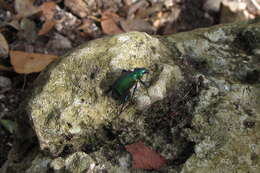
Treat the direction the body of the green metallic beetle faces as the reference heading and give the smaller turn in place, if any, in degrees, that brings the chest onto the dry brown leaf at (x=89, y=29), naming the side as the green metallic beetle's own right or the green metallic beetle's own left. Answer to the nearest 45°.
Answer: approximately 45° to the green metallic beetle's own left

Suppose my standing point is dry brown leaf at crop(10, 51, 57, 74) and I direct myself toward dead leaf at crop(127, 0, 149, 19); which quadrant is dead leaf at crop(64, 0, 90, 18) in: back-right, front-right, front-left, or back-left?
front-left

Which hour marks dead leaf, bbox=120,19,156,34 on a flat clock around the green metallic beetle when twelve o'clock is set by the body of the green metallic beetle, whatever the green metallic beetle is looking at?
The dead leaf is roughly at 11 o'clock from the green metallic beetle.

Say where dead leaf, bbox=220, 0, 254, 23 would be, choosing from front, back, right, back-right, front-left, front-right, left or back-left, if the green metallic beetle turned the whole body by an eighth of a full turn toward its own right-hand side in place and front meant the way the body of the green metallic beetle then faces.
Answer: front-left

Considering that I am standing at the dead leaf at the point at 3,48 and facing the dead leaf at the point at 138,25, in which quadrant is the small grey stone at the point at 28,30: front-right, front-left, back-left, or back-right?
front-left

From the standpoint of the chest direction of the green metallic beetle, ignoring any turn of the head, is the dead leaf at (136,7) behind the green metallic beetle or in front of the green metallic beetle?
in front

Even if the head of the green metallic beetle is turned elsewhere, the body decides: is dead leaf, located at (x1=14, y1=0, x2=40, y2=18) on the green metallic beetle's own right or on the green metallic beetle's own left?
on the green metallic beetle's own left

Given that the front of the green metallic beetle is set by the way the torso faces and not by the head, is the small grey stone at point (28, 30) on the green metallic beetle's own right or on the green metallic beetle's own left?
on the green metallic beetle's own left

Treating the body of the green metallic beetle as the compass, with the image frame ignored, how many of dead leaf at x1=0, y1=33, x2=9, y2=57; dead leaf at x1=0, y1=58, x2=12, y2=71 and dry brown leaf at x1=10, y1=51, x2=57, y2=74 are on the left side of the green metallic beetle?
3

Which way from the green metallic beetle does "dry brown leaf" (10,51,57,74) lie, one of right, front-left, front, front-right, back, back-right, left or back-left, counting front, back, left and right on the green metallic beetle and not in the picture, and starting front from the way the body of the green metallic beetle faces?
left

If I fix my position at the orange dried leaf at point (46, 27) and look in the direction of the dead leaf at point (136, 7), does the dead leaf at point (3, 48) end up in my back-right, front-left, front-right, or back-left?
back-right

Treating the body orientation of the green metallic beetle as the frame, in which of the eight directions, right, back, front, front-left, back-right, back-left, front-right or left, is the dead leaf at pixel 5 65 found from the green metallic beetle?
left

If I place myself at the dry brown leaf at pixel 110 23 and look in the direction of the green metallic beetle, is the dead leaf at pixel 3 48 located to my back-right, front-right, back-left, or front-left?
front-right

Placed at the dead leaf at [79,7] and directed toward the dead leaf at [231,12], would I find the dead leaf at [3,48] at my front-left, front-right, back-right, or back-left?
back-right

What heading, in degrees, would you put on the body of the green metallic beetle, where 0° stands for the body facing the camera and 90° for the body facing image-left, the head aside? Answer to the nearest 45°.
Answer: approximately 225°

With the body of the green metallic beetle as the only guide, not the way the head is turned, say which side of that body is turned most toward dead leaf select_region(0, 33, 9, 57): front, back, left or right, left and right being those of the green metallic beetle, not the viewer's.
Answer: left

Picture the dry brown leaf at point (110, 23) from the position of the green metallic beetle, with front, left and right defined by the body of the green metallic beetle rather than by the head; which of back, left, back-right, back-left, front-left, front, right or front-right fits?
front-left
